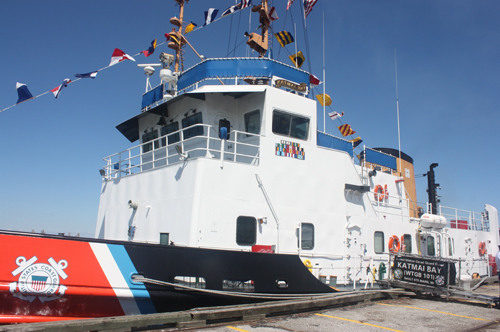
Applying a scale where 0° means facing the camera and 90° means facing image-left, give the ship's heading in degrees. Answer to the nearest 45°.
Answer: approximately 45°
